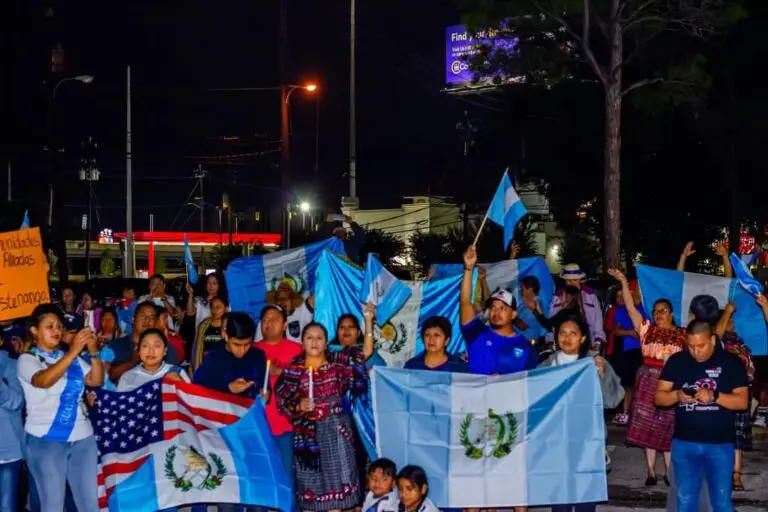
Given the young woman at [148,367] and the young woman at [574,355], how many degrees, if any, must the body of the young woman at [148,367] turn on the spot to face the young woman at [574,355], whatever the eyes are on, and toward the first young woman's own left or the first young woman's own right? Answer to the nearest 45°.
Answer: approximately 90° to the first young woman's own left

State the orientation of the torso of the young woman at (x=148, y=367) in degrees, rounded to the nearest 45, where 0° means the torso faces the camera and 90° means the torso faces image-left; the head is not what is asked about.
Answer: approximately 0°

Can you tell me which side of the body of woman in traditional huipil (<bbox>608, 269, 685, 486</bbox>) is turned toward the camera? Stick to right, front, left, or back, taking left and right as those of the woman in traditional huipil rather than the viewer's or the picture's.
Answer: front

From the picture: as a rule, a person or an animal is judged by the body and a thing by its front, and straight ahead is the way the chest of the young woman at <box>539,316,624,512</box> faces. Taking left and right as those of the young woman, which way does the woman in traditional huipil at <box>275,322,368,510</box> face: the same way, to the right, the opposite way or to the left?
the same way

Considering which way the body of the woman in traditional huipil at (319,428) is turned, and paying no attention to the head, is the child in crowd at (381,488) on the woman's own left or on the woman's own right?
on the woman's own left

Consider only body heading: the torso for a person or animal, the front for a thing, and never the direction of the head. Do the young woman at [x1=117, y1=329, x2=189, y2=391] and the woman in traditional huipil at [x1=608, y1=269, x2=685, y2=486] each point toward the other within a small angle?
no

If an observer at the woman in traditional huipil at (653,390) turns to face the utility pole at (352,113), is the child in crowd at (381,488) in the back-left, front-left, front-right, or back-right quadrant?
back-left

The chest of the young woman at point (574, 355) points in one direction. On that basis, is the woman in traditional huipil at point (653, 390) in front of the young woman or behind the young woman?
behind

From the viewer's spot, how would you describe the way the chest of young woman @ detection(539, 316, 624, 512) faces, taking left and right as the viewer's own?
facing the viewer

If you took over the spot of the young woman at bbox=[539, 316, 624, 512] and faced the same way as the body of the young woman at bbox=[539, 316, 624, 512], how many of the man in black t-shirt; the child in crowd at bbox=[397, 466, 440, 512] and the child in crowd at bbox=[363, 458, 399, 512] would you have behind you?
0

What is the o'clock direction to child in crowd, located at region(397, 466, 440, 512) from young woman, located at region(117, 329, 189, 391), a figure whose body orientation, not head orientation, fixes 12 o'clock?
The child in crowd is roughly at 10 o'clock from the young woman.

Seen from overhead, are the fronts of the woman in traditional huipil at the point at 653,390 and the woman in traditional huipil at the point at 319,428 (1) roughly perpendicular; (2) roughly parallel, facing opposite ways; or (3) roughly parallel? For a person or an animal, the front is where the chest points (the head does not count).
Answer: roughly parallel

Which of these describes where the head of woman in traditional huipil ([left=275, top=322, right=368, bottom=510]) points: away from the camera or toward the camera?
toward the camera

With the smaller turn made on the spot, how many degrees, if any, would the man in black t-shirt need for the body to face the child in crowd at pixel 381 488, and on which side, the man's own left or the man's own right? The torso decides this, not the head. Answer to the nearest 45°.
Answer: approximately 90° to the man's own right

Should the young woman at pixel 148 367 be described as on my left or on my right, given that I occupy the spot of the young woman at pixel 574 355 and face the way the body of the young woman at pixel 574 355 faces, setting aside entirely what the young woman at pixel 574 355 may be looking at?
on my right

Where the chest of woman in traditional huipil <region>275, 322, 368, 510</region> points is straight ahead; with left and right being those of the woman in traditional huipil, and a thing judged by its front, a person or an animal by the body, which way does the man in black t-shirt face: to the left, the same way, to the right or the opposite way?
the same way

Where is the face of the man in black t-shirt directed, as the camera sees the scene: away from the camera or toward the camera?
toward the camera

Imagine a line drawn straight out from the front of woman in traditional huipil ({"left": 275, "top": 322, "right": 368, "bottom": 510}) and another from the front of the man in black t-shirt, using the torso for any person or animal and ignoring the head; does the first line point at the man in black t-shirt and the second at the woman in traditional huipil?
no

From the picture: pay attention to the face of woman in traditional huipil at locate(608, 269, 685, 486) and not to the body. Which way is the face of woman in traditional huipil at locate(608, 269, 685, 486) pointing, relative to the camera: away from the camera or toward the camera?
toward the camera

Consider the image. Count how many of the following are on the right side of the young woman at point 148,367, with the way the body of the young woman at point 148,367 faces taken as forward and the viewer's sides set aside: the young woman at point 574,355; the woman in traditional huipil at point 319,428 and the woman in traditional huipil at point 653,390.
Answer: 0

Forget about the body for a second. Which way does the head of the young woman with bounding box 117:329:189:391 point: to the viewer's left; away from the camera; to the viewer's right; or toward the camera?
toward the camera

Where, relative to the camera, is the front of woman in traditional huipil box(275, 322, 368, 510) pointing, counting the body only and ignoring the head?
toward the camera

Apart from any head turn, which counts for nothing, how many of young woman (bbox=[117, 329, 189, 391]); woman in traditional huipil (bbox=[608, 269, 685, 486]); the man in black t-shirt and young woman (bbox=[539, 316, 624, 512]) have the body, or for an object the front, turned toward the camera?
4
